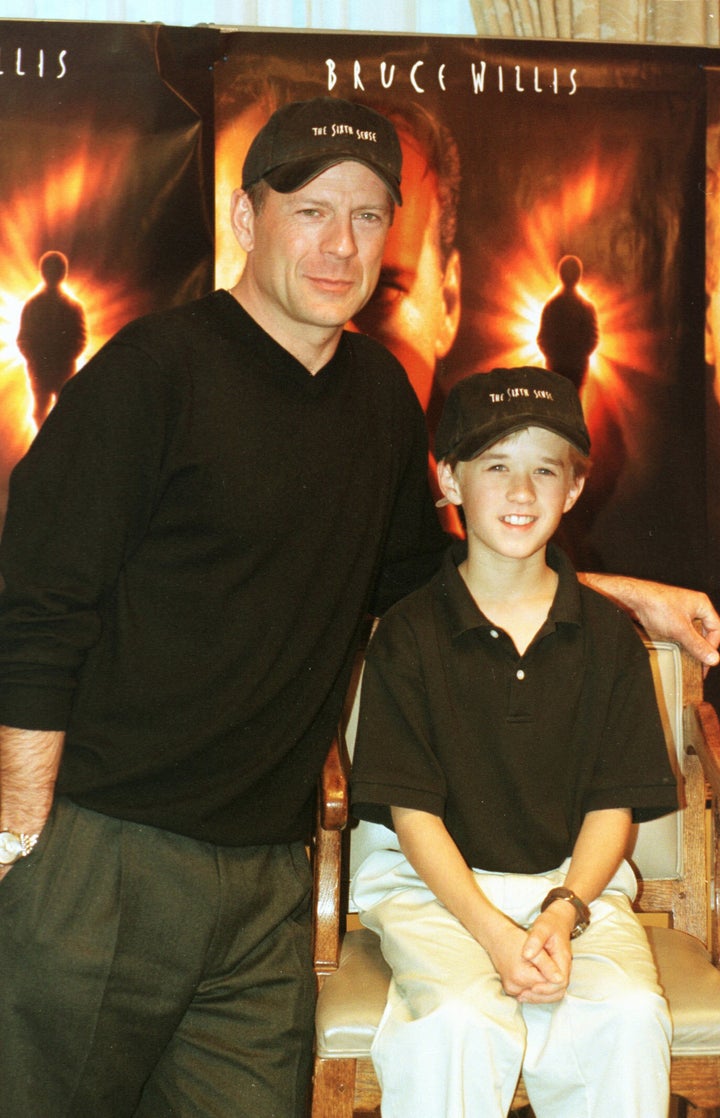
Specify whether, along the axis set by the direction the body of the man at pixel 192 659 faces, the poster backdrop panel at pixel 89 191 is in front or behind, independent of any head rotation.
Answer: behind

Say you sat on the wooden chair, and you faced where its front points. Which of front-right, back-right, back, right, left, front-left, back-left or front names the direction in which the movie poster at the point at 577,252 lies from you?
back

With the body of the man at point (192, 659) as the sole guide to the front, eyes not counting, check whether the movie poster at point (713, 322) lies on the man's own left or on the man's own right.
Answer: on the man's own left

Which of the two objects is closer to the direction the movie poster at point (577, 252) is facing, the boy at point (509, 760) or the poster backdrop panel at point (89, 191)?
the boy
